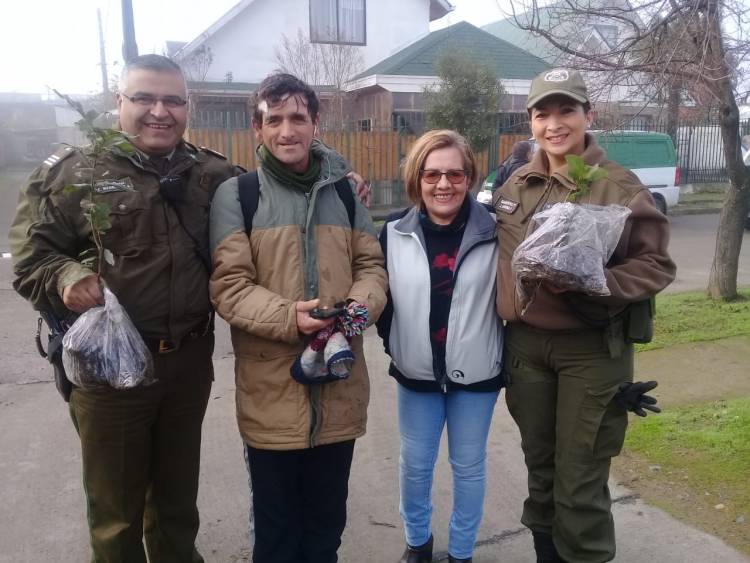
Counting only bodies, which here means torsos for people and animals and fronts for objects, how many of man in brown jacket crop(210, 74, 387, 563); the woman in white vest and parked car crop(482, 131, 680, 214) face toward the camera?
2

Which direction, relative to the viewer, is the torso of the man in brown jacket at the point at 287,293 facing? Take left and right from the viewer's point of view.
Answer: facing the viewer

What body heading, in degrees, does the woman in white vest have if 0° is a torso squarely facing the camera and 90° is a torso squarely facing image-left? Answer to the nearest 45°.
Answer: approximately 0°

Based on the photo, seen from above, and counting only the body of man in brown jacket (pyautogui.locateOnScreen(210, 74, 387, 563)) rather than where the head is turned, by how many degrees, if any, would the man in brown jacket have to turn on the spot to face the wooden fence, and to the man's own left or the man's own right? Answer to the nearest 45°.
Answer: approximately 180°

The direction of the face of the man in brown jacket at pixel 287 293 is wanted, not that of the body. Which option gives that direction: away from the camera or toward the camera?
toward the camera

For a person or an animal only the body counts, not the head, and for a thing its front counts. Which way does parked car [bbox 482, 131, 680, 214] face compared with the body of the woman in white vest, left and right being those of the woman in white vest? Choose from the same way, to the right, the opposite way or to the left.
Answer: to the right

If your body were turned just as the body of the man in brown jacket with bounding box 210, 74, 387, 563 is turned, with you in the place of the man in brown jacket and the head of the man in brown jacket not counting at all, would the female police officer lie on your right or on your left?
on your left

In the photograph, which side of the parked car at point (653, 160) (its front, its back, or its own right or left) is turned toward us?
left

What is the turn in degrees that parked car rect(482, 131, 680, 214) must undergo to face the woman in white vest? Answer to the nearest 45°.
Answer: approximately 90° to its left

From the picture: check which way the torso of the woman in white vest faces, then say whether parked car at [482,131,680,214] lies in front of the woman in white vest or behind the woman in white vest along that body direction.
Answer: behind
